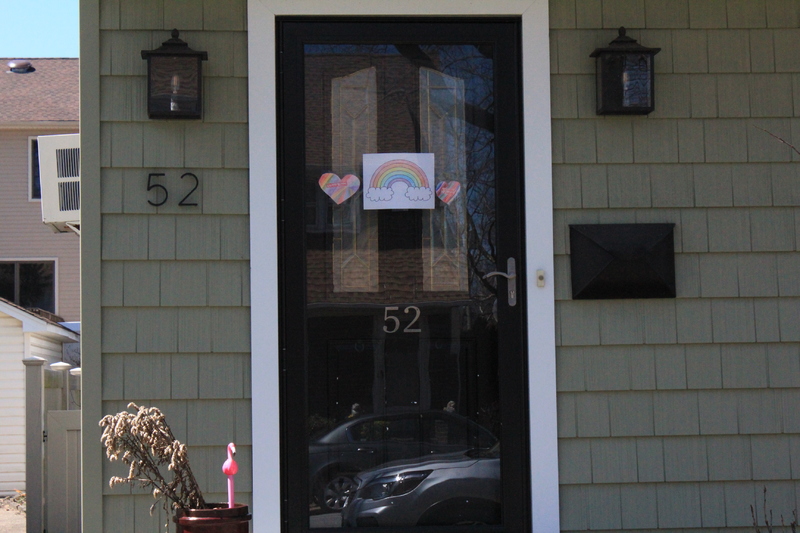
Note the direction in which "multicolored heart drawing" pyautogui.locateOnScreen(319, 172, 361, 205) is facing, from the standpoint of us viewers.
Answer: facing the viewer

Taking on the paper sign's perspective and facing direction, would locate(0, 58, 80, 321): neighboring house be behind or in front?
behind

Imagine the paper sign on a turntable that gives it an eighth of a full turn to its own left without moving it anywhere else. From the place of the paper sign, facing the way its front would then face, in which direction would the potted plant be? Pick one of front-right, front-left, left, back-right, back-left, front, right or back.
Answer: right

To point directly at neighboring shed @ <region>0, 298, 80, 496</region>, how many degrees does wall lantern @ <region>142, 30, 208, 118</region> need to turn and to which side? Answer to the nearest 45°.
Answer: approximately 180°

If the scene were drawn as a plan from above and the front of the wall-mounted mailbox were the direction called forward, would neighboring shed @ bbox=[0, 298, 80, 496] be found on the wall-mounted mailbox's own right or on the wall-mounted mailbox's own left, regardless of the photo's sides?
on the wall-mounted mailbox's own right

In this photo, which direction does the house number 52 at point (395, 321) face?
toward the camera

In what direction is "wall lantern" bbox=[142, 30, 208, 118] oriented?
toward the camera

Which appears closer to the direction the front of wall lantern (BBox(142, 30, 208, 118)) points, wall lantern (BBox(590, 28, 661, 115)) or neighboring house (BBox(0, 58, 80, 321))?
the wall lantern

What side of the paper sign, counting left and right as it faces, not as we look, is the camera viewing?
front

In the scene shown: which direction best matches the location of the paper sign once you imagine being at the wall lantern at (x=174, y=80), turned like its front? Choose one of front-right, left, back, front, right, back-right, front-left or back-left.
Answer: left
